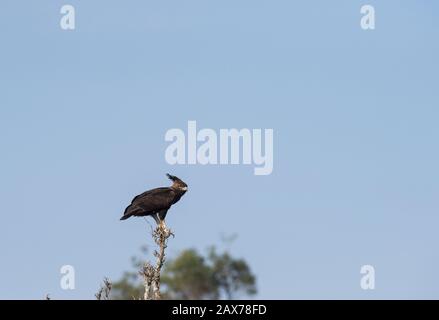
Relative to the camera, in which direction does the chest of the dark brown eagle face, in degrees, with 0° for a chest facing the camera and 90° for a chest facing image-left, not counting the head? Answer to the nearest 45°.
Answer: approximately 270°
